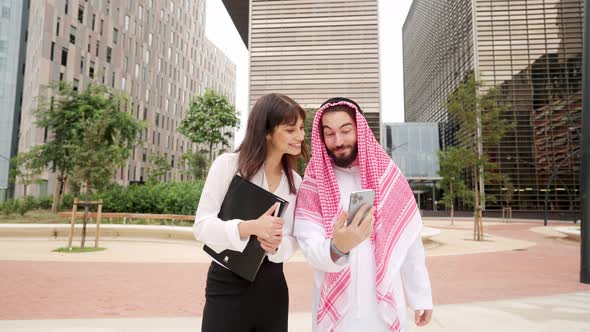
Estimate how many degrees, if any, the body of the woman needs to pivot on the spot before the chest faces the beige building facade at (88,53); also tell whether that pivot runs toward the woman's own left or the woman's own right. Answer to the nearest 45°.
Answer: approximately 180°

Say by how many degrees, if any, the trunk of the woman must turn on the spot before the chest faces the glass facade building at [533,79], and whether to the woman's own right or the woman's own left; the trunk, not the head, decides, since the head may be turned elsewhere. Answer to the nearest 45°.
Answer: approximately 90° to the woman's own left

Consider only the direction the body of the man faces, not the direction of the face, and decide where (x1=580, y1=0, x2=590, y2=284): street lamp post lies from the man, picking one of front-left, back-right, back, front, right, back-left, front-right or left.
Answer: back-left

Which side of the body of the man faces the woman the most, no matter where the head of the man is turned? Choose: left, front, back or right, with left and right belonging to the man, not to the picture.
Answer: right

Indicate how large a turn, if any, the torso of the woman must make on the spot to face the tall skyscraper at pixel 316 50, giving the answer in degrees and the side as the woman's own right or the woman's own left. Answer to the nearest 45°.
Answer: approximately 135° to the woman's own left

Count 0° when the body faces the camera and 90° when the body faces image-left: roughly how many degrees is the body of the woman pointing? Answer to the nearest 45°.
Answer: approximately 315°

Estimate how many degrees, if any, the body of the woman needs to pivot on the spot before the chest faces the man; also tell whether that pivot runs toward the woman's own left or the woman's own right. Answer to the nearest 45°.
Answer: approximately 45° to the woman's own left

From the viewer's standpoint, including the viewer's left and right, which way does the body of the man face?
facing the viewer

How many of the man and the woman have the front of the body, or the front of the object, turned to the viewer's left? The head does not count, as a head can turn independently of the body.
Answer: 0

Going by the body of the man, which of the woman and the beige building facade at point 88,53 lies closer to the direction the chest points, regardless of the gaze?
the woman

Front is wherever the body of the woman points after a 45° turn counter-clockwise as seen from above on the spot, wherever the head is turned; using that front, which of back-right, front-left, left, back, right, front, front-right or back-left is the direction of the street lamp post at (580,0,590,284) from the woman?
front-left

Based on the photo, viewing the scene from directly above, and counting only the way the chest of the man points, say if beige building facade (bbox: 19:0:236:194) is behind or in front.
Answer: behind

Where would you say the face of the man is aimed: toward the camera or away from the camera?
toward the camera

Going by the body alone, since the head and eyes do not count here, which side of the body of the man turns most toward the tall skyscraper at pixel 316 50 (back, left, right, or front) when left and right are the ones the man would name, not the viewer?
back

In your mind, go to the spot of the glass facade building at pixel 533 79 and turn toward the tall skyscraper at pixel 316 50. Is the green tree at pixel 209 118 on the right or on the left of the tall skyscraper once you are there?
left

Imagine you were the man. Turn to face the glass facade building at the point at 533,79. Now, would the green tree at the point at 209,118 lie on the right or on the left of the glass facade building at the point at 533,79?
left

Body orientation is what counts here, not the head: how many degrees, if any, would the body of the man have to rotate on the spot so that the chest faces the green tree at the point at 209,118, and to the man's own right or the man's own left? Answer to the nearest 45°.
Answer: approximately 135° to the man's own right
